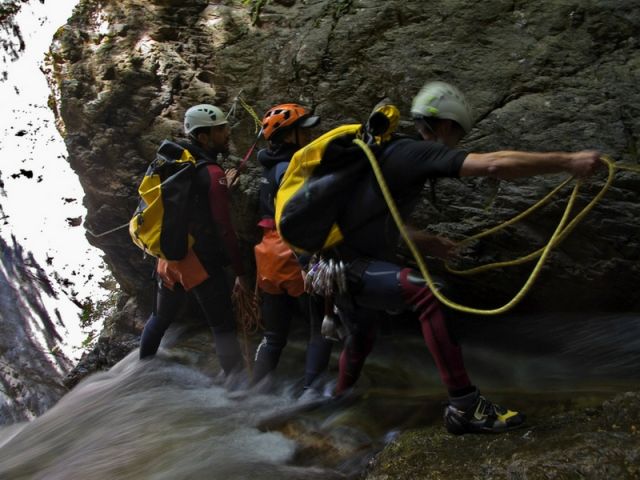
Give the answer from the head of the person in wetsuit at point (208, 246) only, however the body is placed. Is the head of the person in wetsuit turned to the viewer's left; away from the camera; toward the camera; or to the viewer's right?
to the viewer's right

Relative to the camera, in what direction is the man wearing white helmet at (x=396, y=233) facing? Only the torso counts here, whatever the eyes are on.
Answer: to the viewer's right

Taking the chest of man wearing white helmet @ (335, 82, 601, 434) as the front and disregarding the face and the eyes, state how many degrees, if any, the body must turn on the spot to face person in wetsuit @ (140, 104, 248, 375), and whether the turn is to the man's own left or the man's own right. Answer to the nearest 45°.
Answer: approximately 135° to the man's own left

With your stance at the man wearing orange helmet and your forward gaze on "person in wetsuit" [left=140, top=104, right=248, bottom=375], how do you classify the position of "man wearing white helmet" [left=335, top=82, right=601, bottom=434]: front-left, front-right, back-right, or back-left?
back-left

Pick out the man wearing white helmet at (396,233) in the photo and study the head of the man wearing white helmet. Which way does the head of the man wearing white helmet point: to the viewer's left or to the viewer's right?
to the viewer's right

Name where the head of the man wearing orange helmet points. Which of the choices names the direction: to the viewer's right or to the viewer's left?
to the viewer's right

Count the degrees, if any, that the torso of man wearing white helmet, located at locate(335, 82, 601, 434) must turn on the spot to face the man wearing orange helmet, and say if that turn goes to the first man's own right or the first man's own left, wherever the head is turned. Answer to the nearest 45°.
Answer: approximately 135° to the first man's own left
